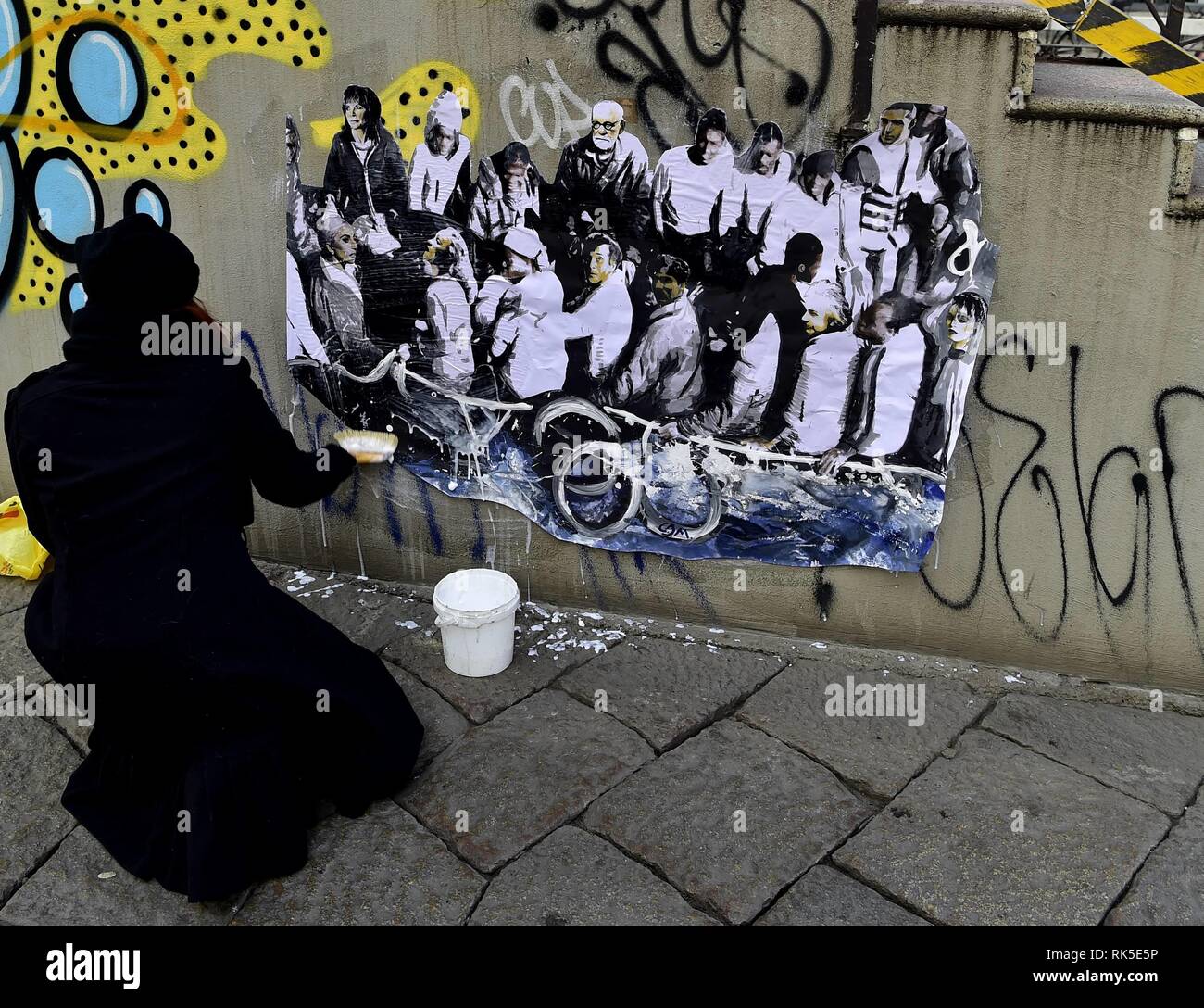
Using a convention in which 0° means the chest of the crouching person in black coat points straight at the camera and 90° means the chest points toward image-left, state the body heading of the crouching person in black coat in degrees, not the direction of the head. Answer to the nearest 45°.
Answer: approximately 225°

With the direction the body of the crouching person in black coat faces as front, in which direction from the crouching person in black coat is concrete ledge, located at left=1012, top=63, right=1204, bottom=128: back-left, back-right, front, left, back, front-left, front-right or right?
front-right

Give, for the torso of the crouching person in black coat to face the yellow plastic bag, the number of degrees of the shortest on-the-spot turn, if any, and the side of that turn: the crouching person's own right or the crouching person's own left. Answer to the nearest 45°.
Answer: approximately 45° to the crouching person's own left

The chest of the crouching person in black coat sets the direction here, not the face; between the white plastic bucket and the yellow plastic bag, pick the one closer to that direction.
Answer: the white plastic bucket

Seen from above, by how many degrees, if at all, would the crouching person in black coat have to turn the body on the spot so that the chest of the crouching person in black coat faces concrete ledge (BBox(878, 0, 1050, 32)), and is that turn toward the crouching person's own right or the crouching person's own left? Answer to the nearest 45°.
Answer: approximately 45° to the crouching person's own right

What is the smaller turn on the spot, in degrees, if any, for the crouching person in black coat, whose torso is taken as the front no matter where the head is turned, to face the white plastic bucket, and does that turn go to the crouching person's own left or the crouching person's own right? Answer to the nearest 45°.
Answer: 0° — they already face it
